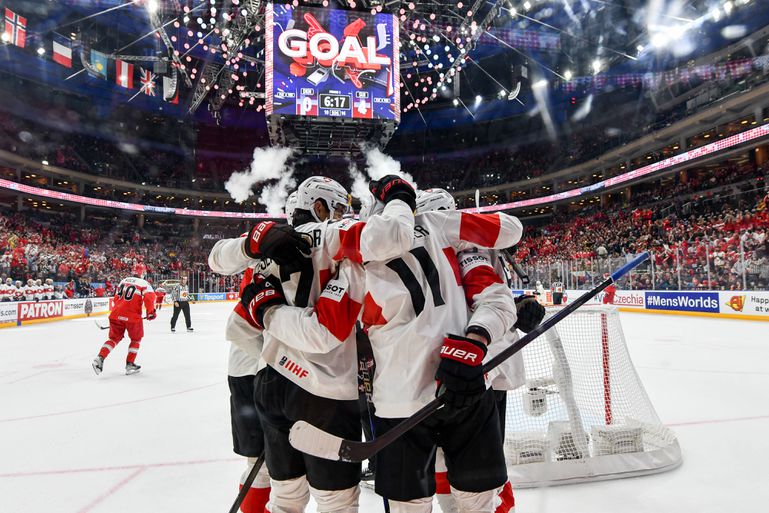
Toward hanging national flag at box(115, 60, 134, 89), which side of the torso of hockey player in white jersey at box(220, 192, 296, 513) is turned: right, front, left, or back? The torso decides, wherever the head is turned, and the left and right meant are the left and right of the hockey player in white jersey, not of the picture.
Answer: left

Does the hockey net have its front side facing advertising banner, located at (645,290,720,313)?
no

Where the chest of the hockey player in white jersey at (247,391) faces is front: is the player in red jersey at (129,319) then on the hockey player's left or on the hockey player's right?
on the hockey player's left

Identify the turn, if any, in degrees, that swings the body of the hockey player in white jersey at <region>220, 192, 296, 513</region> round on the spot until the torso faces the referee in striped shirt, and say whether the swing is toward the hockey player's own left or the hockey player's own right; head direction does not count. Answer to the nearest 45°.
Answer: approximately 90° to the hockey player's own left

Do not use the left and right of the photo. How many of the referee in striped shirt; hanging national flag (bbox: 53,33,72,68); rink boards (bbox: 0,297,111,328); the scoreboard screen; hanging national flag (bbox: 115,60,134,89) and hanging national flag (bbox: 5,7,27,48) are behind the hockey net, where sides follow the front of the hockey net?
0

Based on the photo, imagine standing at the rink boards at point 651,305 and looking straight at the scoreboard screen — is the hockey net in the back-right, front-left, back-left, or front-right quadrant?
front-left

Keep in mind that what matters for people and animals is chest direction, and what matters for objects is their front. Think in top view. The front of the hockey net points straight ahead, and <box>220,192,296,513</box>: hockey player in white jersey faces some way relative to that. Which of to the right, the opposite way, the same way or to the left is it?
to the right

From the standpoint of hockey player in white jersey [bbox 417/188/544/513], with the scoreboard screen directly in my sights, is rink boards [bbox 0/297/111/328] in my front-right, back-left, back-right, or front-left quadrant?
front-left

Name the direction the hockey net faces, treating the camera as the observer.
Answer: facing away from the viewer and to the left of the viewer

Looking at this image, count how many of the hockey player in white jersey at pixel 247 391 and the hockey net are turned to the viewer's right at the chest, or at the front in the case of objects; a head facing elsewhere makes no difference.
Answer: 1

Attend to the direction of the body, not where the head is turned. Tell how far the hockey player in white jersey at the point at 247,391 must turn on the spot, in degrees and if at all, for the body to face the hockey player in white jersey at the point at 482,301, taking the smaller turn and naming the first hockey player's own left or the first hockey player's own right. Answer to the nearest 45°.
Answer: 0° — they already face them

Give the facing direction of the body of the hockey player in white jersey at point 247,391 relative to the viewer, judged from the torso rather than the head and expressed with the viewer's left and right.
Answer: facing to the right of the viewer

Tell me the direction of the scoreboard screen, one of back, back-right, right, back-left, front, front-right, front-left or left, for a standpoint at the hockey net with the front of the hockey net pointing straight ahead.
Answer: front

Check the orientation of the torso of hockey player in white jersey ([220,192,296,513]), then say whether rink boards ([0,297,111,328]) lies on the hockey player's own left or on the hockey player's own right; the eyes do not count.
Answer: on the hockey player's own left

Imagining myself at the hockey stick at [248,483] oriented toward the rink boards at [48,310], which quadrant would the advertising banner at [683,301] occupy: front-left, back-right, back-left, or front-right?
front-right
